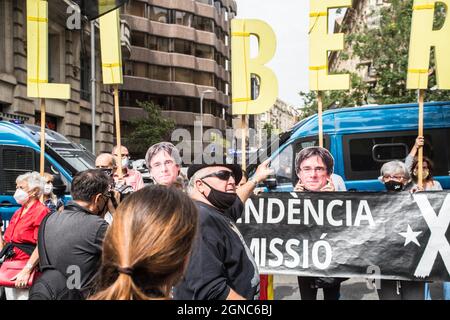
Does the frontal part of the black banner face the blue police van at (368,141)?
no

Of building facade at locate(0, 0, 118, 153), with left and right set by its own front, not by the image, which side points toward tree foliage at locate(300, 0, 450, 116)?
front

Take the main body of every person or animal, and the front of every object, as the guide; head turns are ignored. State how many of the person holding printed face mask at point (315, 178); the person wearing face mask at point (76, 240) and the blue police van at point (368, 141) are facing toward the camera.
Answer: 1

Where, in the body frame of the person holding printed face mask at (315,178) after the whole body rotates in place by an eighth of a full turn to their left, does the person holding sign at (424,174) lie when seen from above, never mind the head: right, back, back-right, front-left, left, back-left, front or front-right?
left

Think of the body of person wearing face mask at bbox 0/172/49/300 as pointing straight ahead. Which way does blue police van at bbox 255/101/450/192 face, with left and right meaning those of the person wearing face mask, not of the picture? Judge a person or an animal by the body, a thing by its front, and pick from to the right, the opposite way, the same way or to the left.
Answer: to the right

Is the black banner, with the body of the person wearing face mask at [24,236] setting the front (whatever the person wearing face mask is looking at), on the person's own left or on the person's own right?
on the person's own left

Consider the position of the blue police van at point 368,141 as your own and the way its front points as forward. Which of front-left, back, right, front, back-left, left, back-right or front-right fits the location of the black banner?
left

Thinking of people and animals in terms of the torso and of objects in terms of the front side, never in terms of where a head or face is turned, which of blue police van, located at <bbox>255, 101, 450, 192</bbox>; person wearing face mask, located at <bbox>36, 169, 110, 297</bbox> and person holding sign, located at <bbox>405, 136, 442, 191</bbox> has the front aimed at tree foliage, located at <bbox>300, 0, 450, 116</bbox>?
the person wearing face mask

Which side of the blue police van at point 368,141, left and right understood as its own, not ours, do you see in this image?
left

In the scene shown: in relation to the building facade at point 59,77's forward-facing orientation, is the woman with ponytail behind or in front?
in front

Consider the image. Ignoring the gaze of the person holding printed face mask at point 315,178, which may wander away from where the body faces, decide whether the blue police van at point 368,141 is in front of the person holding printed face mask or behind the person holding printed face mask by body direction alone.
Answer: behind

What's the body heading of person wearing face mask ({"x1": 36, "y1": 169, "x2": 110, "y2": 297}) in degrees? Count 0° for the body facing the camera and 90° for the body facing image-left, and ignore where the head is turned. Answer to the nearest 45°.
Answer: approximately 225°

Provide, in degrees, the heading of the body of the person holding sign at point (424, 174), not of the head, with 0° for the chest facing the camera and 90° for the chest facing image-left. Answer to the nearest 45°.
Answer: approximately 0°

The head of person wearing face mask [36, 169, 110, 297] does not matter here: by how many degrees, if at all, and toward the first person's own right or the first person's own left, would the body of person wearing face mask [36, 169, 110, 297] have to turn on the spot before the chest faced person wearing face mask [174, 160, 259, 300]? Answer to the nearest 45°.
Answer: approximately 90° to the first person's own right
